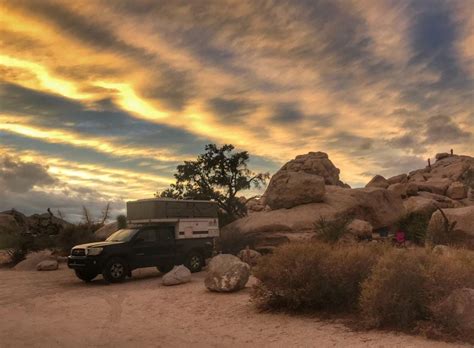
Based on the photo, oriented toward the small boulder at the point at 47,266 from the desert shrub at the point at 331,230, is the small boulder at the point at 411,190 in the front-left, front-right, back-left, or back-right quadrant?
back-right

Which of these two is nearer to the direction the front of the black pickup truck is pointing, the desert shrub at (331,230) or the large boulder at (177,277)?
the large boulder

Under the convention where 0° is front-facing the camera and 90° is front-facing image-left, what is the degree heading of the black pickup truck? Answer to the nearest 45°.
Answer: approximately 45°

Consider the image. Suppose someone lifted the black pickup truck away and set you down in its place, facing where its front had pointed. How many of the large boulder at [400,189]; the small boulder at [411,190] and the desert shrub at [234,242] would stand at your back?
3

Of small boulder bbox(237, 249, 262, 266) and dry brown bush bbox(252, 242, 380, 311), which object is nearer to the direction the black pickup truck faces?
the dry brown bush

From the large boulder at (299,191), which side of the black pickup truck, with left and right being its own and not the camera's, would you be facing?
back

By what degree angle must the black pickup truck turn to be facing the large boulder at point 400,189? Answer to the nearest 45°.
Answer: approximately 180°

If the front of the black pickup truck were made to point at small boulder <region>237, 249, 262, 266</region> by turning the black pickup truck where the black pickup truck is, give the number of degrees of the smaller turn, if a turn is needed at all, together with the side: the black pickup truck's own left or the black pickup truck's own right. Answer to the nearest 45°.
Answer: approximately 135° to the black pickup truck's own left
